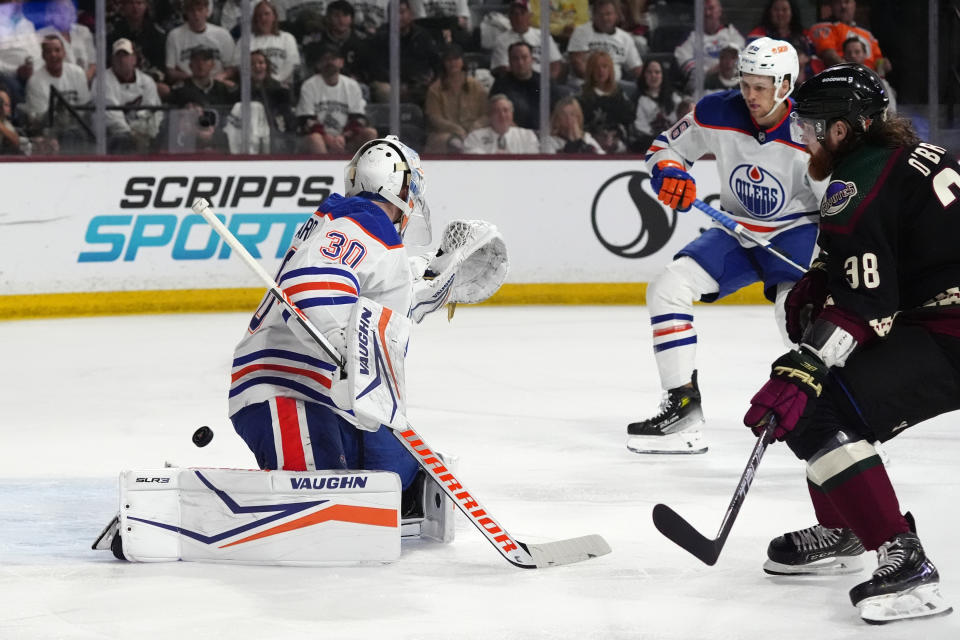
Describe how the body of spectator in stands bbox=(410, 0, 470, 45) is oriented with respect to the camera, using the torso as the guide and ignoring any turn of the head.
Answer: toward the camera

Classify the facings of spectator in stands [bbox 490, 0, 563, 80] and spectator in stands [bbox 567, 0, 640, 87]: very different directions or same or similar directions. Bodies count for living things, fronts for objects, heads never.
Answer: same or similar directions

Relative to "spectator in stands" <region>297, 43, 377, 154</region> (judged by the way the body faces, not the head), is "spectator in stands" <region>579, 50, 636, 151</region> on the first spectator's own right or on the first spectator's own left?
on the first spectator's own left

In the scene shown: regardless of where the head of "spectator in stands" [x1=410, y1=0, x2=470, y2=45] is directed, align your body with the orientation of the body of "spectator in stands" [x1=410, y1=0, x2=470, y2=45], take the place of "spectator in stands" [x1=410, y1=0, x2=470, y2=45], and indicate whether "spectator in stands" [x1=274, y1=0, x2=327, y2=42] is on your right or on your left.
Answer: on your right

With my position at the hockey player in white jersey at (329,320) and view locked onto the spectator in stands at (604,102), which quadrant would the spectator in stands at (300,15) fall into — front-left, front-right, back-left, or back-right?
front-left

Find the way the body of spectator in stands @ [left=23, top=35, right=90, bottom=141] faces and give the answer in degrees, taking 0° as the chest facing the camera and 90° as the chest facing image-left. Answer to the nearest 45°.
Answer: approximately 0°

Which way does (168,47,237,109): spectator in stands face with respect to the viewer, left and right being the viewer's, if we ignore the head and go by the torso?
facing the viewer

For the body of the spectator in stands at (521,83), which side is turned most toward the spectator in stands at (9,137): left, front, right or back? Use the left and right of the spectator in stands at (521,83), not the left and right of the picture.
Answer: right

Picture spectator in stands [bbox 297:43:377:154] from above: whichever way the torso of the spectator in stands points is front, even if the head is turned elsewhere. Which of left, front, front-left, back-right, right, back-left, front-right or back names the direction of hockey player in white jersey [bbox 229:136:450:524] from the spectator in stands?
front

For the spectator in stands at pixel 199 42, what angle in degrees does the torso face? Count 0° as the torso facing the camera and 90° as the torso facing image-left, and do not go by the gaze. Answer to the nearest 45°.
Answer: approximately 0°

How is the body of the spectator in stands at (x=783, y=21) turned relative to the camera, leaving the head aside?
toward the camera

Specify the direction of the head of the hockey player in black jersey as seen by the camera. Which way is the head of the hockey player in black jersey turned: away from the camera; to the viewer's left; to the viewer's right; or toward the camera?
to the viewer's left
